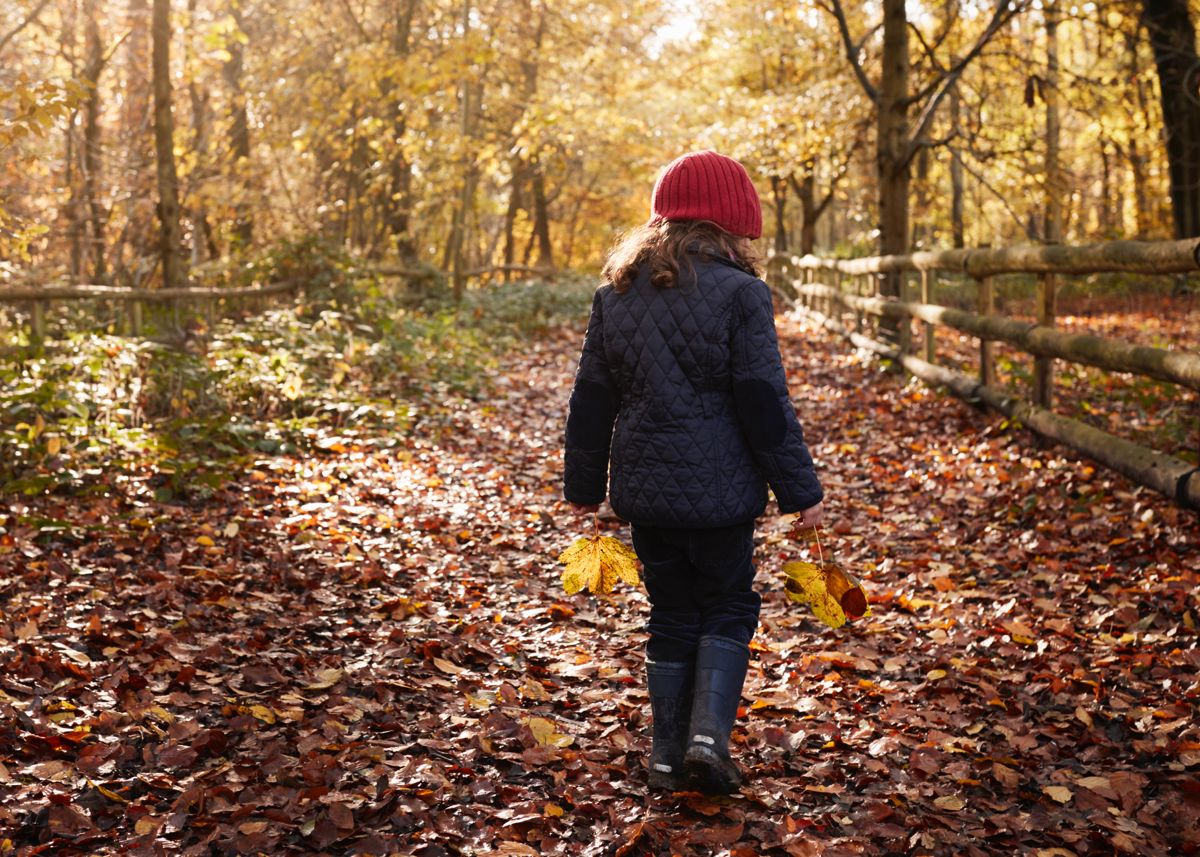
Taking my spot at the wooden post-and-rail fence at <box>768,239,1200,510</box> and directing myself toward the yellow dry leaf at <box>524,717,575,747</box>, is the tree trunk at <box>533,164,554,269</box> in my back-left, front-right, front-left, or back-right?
back-right

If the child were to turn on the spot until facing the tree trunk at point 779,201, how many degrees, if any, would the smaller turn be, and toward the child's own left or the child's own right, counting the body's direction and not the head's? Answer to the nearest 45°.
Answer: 0° — they already face it

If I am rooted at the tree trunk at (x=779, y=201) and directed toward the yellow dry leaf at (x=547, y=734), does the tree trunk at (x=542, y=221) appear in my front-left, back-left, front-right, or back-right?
front-right

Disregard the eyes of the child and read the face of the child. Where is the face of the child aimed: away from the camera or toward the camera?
away from the camera

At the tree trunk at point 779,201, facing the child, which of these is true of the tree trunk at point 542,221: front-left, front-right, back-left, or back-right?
front-right

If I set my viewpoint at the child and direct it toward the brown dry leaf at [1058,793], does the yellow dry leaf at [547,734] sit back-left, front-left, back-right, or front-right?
back-left

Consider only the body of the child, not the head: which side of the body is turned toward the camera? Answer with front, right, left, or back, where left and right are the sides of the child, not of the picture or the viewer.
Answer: back

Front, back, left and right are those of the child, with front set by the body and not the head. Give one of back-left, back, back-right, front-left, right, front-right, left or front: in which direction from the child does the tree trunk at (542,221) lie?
front

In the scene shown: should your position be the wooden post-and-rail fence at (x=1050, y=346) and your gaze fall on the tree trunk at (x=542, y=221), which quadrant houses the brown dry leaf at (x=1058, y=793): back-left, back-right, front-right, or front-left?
back-left
